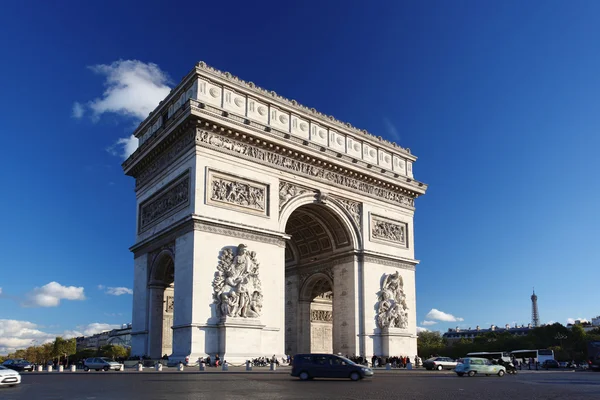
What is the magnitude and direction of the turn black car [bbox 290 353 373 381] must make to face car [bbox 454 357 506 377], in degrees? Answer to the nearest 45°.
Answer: approximately 45° to its left

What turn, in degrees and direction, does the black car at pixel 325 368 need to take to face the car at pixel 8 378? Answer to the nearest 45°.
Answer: approximately 135° to its right

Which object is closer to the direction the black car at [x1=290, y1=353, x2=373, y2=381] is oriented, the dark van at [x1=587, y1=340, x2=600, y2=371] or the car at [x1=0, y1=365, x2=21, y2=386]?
the dark van

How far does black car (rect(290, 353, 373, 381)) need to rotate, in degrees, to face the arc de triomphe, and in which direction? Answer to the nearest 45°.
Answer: approximately 90° to its left

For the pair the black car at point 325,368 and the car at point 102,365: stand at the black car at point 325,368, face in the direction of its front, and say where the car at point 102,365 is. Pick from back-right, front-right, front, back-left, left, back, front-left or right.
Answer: back-left

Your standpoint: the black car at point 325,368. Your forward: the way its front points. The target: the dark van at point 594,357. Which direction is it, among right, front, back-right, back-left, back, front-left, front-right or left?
front-left

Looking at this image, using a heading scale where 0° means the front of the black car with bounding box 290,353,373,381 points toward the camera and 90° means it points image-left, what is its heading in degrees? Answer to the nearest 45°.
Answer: approximately 270°
